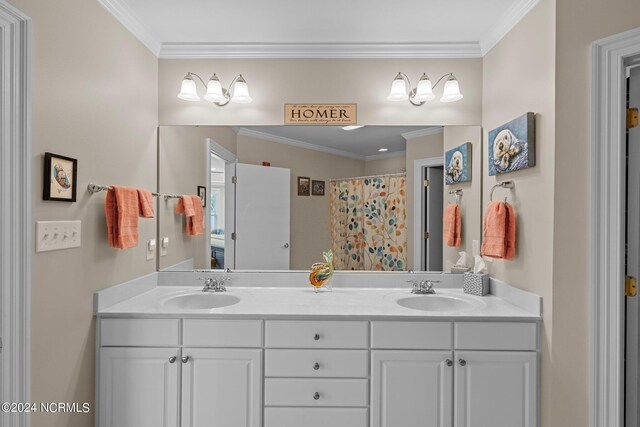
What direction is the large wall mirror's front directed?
toward the camera

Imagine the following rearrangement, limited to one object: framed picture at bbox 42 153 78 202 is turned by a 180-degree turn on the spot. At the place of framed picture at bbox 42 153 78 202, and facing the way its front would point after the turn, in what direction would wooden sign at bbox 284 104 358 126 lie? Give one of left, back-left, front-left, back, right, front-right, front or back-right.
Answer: back-right

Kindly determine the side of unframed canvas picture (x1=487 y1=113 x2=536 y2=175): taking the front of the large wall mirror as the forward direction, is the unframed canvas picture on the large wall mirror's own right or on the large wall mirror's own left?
on the large wall mirror's own left

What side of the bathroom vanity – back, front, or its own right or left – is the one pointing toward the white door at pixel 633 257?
left

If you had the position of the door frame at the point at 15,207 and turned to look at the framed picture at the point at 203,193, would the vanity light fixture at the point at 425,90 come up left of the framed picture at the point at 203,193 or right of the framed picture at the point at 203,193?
right

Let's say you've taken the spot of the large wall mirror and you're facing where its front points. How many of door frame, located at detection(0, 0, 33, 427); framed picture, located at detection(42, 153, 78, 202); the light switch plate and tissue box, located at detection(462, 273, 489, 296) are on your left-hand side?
1

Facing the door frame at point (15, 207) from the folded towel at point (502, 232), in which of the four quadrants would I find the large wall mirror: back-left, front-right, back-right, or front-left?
front-right

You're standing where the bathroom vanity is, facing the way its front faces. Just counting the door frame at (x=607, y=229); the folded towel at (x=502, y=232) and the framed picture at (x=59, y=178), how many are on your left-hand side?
2

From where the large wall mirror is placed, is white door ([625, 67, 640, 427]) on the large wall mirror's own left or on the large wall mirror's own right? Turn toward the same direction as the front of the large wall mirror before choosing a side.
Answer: on the large wall mirror's own left

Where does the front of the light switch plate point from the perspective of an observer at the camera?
facing the viewer and to the right of the viewer

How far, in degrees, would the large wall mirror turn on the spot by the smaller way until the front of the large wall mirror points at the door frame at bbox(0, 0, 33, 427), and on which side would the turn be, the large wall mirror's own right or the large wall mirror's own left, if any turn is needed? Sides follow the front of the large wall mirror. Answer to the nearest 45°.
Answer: approximately 45° to the large wall mirror's own right

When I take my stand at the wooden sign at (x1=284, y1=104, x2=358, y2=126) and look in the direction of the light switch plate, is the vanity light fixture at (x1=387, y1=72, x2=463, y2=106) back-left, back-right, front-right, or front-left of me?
back-left

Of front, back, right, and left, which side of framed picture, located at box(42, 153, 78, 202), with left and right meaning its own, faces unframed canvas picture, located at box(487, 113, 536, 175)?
front

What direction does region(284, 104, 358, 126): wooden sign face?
toward the camera

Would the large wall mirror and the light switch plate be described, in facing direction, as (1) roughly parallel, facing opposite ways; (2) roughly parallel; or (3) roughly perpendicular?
roughly perpendicular

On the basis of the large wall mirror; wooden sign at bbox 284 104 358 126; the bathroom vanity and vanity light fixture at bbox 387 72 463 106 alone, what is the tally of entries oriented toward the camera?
4

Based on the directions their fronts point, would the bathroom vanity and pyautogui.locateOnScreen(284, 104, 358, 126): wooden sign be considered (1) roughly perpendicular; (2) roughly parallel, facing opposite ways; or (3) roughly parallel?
roughly parallel

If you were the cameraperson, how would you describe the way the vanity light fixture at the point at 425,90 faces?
facing the viewer
